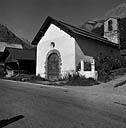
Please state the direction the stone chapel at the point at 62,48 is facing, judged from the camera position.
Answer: facing the viewer and to the left of the viewer

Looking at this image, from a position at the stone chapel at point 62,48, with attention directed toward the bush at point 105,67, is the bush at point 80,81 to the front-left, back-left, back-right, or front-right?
front-right

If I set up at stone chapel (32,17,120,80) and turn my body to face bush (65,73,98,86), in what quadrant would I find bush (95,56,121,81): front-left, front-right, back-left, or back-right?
front-left

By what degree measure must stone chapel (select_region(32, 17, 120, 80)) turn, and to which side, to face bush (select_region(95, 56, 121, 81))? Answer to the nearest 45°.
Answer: approximately 90° to its left

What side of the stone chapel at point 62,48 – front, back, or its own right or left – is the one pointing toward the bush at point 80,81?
left
